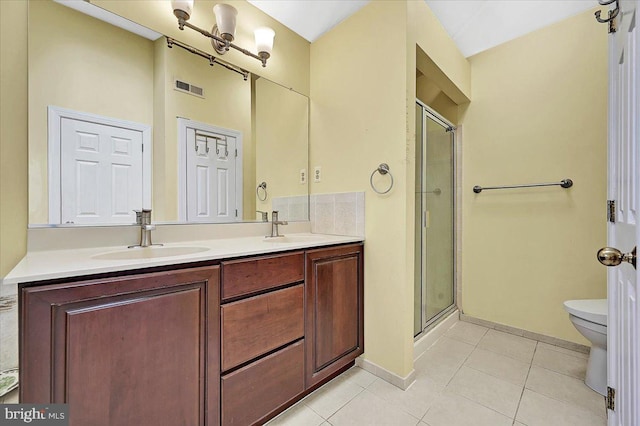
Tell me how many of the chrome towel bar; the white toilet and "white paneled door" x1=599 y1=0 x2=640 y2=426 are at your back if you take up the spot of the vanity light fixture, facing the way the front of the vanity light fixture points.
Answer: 0

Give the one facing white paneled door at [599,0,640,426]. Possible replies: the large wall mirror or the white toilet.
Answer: the large wall mirror

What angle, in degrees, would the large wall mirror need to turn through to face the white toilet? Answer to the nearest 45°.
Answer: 0° — it already faces it

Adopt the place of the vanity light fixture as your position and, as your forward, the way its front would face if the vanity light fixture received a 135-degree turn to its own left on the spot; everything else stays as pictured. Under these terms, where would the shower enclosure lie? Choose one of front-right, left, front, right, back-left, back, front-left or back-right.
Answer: right

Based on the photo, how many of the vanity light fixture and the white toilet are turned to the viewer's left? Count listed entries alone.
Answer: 1

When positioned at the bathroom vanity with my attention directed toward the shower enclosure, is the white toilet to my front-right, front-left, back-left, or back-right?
front-right

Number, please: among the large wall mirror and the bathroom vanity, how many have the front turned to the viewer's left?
0

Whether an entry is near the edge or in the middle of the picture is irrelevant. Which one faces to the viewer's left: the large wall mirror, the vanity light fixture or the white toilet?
the white toilet

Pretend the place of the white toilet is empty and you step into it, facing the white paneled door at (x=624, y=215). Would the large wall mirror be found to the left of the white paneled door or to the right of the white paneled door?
right

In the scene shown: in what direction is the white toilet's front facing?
to the viewer's left

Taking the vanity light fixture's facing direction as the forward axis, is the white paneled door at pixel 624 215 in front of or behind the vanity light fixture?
in front

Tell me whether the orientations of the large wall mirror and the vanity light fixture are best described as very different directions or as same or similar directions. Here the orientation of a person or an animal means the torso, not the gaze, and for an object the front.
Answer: same or similar directions

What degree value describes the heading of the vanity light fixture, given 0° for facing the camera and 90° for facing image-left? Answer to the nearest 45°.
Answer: approximately 315°

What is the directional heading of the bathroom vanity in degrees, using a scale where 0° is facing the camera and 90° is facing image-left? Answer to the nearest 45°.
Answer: approximately 315°

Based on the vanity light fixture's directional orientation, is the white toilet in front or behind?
in front
